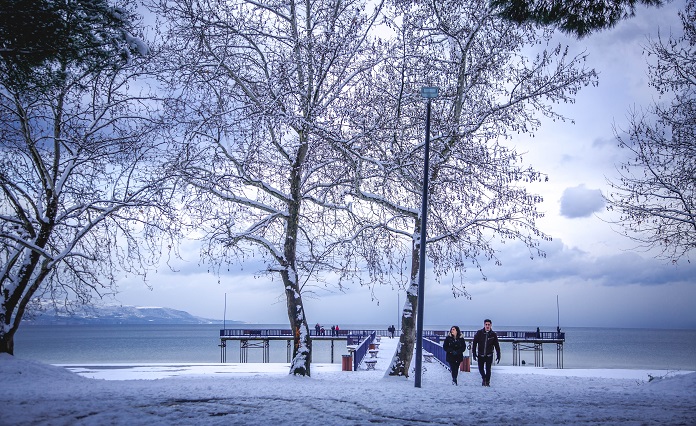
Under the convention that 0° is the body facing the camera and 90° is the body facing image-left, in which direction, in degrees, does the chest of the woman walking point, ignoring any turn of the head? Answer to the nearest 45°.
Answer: approximately 0°
